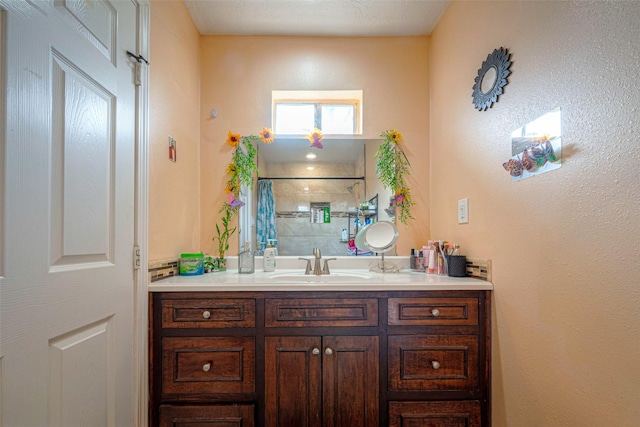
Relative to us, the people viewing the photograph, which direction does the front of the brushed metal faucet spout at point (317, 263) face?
facing the viewer

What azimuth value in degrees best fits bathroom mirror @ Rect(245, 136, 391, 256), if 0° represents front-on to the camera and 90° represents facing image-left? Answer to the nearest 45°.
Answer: approximately 0°

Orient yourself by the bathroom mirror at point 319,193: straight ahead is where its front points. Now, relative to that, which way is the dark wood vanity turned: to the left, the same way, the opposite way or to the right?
the same way

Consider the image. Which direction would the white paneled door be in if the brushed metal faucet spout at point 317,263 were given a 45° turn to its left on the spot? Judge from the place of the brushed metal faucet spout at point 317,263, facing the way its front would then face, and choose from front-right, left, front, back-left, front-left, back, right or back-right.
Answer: right

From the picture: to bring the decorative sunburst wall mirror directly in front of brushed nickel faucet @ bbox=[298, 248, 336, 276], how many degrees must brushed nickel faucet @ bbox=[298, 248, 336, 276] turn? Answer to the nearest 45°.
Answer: approximately 45° to its left

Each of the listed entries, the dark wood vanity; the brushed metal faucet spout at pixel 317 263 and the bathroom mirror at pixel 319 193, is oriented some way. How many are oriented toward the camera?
3

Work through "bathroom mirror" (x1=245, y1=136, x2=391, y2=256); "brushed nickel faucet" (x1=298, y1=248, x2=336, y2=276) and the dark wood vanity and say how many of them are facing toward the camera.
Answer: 3

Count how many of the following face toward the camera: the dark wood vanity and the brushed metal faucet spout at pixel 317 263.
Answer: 2

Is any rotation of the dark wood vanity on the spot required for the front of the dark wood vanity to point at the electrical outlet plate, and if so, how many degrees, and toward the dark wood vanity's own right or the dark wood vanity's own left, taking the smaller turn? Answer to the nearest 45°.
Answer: approximately 90° to the dark wood vanity's own left

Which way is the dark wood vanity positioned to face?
toward the camera

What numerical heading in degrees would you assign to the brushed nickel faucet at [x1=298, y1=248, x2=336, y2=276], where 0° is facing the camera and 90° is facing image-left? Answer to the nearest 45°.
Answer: approximately 0°

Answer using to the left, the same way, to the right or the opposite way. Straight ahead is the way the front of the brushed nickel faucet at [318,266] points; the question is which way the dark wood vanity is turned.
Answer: the same way
